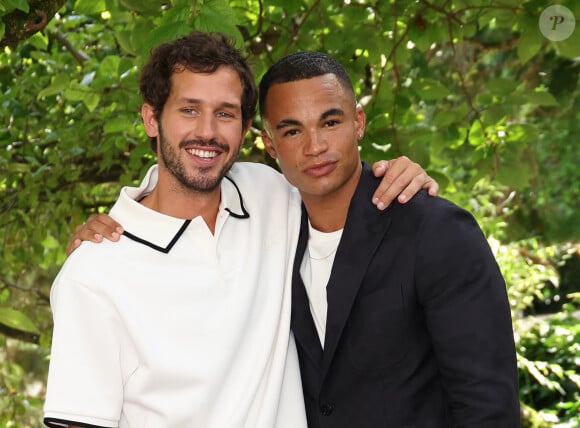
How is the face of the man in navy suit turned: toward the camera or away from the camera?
toward the camera

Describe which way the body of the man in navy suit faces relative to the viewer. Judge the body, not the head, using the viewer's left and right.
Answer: facing the viewer and to the left of the viewer
